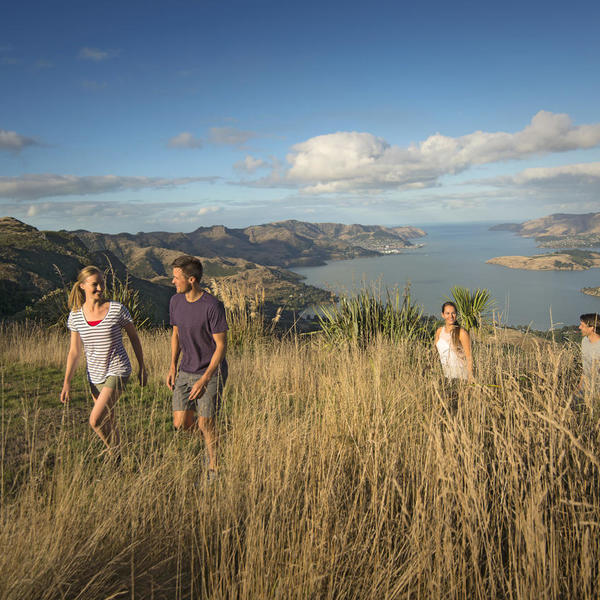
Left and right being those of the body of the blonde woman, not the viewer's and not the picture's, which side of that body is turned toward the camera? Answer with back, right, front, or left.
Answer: front

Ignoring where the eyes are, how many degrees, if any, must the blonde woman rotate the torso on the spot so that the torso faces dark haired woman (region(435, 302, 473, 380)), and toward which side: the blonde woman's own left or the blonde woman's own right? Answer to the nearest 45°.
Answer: approximately 90° to the blonde woman's own left

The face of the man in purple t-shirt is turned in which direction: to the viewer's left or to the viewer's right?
to the viewer's left

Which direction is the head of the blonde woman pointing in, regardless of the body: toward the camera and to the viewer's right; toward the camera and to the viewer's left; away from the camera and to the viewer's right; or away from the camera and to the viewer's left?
toward the camera and to the viewer's right

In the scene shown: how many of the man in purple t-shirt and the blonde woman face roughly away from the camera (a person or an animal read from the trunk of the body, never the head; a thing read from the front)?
0
